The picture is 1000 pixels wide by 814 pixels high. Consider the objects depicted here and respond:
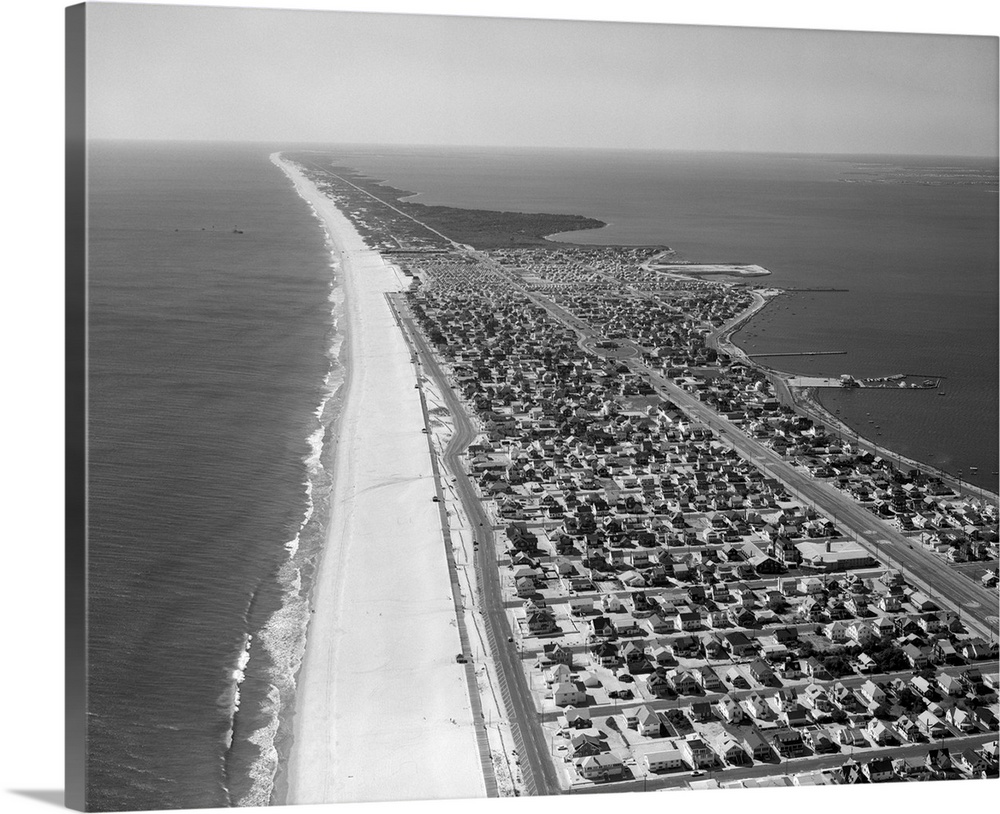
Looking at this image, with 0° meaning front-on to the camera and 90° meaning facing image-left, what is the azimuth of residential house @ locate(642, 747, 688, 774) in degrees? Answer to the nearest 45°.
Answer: approximately 0°

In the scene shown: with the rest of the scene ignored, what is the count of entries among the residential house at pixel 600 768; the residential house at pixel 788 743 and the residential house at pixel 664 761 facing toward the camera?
3

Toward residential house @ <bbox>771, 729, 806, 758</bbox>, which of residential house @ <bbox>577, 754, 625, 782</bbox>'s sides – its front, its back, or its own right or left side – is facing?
left

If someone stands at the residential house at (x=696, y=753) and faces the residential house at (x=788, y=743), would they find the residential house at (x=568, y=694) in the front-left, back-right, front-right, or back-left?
back-left

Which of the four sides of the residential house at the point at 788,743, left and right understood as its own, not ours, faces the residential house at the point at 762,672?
back

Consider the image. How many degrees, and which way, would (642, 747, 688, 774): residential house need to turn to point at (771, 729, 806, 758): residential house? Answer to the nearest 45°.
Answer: approximately 135° to its left

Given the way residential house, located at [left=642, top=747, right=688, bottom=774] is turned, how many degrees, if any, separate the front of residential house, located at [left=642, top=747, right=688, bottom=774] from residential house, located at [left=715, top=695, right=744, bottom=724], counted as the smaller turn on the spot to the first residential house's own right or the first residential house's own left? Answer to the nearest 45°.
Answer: approximately 135° to the first residential house's own left

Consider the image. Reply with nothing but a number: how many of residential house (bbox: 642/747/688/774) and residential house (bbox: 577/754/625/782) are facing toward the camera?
2
